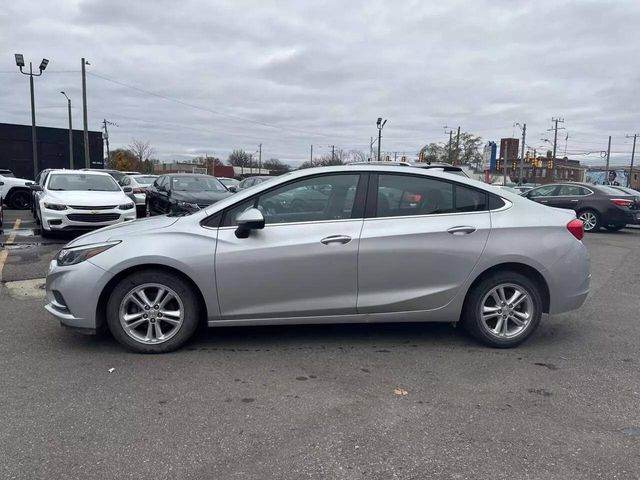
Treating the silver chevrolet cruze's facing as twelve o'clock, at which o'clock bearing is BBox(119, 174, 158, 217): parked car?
The parked car is roughly at 2 o'clock from the silver chevrolet cruze.

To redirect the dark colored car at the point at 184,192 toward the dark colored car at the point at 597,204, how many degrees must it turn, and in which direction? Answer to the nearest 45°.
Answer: approximately 45° to its left

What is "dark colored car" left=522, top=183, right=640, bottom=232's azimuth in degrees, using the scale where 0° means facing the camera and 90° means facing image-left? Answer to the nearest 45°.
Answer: approximately 135°

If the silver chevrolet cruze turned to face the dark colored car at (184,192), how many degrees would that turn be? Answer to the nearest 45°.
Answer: approximately 90° to its right

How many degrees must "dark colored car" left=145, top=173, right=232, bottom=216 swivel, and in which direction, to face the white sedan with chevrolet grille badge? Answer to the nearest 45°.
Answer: approximately 90° to its right

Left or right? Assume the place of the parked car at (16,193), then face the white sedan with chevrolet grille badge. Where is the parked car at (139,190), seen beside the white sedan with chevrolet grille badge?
left

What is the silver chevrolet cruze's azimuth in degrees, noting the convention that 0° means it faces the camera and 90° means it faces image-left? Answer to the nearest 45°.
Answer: approximately 90°
